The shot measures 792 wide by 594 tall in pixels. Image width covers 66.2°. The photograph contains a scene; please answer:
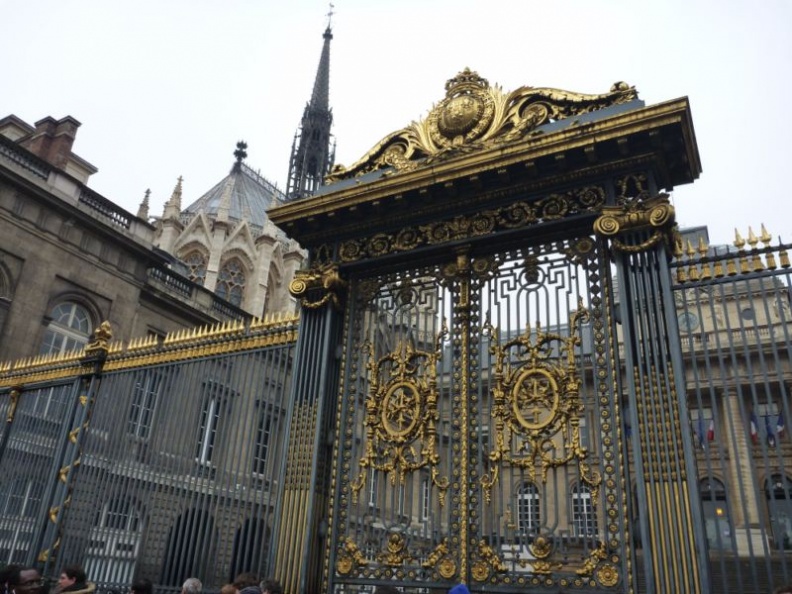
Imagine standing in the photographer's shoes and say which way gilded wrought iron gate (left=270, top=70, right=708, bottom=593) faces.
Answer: facing the viewer and to the left of the viewer
